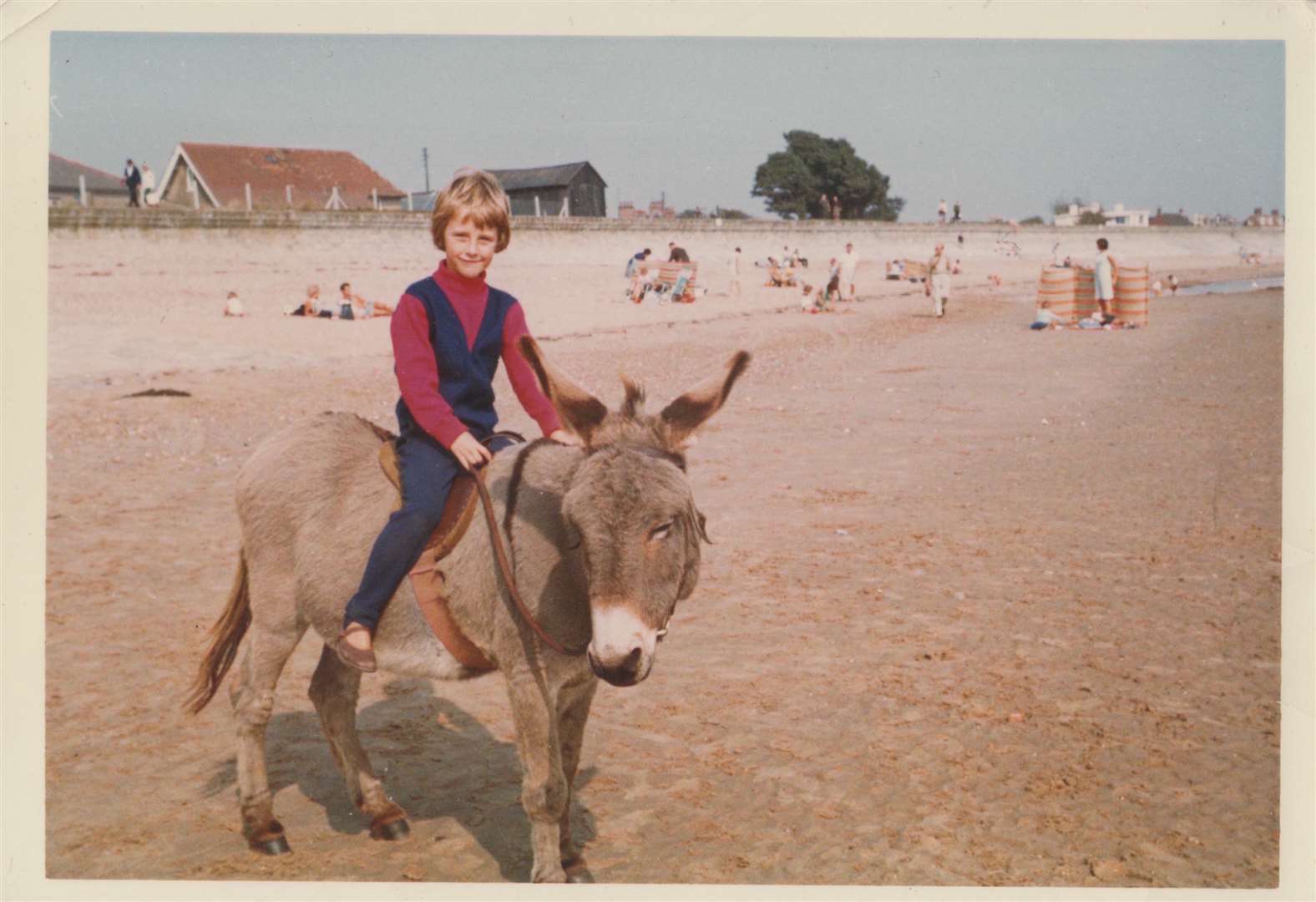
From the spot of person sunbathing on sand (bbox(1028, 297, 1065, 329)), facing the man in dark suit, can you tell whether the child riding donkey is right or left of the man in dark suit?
left

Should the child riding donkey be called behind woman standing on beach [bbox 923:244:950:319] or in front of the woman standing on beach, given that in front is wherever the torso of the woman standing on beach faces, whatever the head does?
in front

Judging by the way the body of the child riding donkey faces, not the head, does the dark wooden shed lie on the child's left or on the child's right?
on the child's left

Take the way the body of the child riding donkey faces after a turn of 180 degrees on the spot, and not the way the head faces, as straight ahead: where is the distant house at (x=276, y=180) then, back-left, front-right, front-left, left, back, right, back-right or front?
front-right

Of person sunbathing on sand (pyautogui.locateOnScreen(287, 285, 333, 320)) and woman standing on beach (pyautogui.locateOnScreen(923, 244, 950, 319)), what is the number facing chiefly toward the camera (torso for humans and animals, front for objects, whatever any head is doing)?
2

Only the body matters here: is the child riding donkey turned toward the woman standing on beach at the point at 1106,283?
no

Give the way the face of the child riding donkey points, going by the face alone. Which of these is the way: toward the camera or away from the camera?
toward the camera

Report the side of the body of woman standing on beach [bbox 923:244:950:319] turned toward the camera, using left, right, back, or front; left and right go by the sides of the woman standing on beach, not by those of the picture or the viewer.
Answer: front

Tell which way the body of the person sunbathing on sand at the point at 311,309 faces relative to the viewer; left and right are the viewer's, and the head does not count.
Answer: facing the viewer

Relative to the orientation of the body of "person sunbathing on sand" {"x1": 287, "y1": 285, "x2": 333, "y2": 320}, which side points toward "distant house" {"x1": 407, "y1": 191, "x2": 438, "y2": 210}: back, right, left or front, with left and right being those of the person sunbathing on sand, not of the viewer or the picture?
back
